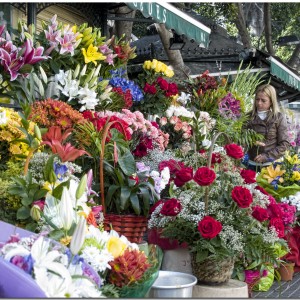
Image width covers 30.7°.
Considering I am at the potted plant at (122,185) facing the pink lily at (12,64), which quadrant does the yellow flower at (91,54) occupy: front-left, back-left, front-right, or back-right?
front-right

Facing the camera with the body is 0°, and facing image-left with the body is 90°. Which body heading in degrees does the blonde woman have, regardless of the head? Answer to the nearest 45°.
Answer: approximately 45°

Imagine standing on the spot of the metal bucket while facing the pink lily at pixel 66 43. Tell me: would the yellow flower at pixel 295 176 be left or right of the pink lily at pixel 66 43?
right

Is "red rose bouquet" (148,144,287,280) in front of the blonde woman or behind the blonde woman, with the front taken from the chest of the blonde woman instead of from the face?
in front

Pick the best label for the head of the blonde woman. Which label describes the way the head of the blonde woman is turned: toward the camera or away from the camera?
toward the camera

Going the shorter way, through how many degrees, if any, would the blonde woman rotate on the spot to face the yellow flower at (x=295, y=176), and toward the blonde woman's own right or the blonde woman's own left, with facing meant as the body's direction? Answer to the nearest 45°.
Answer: approximately 45° to the blonde woman's own left

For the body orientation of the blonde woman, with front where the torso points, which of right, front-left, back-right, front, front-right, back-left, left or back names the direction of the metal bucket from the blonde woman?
front-left

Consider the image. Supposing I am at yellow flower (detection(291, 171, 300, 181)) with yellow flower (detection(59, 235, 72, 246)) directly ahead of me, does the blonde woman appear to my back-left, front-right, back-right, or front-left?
back-right

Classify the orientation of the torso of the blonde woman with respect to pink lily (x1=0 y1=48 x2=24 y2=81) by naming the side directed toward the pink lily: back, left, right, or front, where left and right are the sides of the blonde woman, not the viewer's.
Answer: front

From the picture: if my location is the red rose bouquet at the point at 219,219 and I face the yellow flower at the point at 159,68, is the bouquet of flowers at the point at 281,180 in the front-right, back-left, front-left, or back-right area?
front-right

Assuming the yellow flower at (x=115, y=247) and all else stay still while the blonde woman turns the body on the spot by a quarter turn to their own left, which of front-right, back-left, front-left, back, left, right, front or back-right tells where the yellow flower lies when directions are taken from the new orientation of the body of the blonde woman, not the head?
front-right
